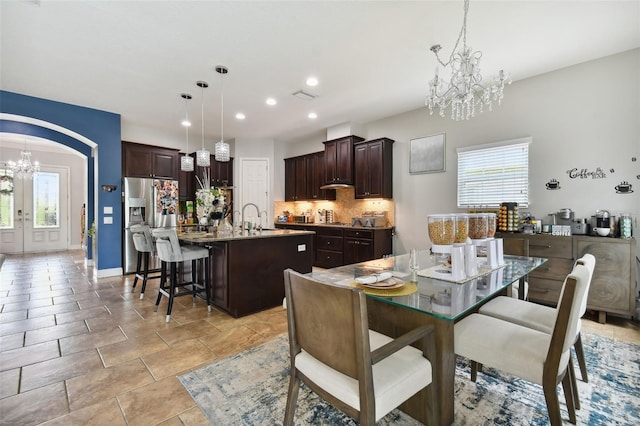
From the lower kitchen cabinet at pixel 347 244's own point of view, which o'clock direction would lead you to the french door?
The french door is roughly at 2 o'clock from the lower kitchen cabinet.

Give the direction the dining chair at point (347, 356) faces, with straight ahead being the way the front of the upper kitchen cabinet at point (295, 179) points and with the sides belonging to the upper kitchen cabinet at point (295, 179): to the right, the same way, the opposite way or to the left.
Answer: the opposite way

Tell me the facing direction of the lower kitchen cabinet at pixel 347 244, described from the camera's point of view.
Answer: facing the viewer and to the left of the viewer

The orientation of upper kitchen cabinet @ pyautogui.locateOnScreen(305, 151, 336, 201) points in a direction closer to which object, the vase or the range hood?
the vase

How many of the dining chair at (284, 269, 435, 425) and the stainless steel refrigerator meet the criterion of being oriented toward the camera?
1

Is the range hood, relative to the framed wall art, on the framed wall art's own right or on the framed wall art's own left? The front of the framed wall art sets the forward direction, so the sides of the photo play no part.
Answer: on the framed wall art's own right

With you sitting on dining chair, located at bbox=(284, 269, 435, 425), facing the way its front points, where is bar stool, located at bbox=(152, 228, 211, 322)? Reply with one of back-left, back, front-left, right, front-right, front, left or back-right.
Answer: left

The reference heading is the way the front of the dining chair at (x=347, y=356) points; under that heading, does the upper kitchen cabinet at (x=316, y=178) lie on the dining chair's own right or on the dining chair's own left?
on the dining chair's own left

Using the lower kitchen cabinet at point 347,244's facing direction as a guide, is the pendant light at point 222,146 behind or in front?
in front

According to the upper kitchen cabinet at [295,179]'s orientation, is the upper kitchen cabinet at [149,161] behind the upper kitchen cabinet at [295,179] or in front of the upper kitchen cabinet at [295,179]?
in front

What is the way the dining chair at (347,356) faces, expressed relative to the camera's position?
facing away from the viewer and to the right of the viewer

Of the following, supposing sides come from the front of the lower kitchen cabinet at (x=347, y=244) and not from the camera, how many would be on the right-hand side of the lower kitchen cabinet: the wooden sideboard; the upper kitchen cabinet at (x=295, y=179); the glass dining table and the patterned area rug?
1

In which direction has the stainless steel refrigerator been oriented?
toward the camera
